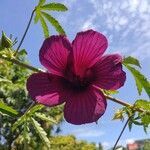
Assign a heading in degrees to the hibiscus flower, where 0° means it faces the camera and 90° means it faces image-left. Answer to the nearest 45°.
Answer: approximately 0°
